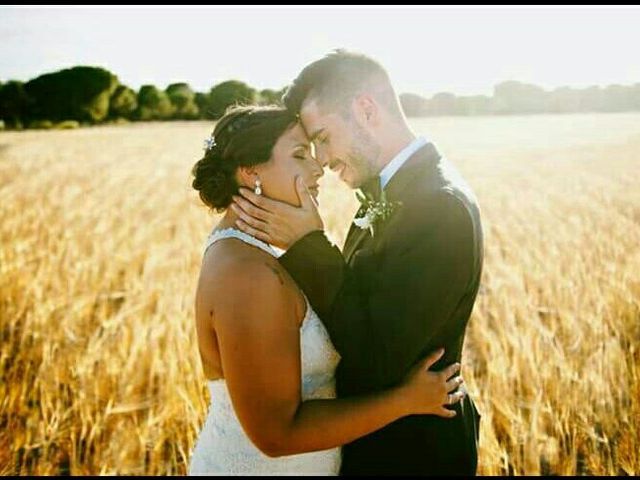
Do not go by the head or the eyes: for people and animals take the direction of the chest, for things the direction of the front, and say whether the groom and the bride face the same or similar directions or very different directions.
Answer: very different directions

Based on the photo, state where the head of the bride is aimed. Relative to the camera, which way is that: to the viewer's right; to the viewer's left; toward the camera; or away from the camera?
to the viewer's right

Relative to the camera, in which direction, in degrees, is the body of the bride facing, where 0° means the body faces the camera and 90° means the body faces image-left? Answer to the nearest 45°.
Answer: approximately 270°

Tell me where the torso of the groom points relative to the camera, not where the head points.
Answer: to the viewer's left
